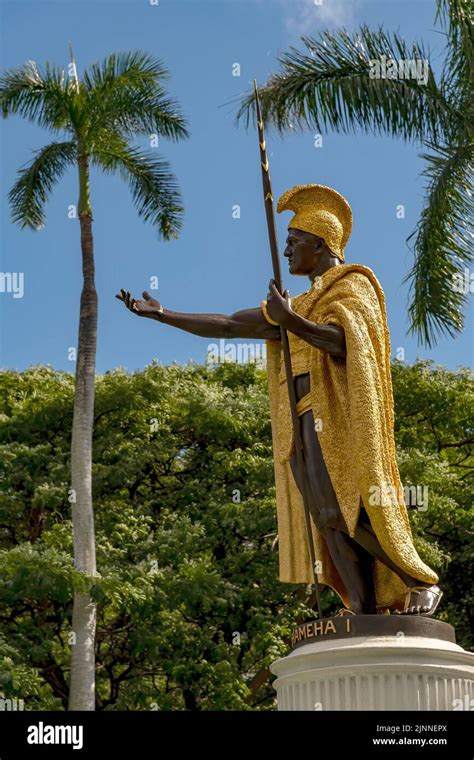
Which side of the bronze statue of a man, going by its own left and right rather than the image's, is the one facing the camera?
left

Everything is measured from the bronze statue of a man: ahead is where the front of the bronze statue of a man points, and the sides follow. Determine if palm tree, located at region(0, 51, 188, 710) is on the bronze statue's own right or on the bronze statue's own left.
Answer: on the bronze statue's own right
